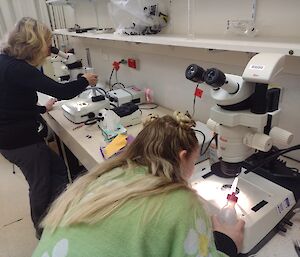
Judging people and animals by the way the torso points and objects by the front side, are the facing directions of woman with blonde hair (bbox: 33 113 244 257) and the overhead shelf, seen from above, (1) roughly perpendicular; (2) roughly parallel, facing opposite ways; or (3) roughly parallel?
roughly parallel, facing opposite ways

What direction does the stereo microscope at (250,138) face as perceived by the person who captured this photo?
facing the viewer and to the left of the viewer

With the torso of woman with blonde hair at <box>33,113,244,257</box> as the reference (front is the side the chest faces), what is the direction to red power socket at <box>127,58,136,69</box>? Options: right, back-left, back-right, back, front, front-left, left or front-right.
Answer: front-left

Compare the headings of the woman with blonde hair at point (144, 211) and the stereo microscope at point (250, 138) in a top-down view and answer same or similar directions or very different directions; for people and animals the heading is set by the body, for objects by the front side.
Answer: very different directions

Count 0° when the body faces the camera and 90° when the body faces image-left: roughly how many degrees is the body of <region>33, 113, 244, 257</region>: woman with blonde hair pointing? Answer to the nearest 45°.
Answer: approximately 225°

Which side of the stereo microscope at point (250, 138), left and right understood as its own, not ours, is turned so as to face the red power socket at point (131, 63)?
right

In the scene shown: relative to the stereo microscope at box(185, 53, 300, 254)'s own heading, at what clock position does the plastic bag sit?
The plastic bag is roughly at 3 o'clock from the stereo microscope.

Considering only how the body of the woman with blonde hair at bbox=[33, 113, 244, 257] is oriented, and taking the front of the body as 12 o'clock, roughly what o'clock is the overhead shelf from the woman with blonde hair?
The overhead shelf is roughly at 12 o'clock from the woman with blonde hair.

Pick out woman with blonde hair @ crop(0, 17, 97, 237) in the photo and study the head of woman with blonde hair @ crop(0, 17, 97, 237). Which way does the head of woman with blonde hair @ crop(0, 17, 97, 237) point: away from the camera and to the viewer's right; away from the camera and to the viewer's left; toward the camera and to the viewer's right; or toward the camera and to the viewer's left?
away from the camera and to the viewer's right

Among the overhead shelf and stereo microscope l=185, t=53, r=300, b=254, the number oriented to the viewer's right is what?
0

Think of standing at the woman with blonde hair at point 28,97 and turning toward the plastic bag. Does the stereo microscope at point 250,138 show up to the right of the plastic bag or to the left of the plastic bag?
right

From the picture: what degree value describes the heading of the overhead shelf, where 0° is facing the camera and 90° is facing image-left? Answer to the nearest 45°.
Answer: approximately 45°

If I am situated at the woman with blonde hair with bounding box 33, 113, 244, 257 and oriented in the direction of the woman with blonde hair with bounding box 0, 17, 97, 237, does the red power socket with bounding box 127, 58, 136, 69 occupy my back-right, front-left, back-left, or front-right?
front-right
